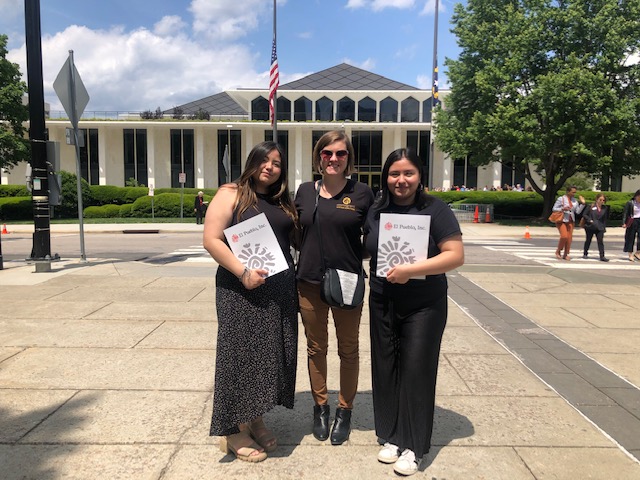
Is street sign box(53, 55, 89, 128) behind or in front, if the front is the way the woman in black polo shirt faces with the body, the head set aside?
behind

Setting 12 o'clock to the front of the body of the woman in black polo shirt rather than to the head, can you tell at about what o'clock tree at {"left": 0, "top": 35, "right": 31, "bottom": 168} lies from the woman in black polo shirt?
The tree is roughly at 5 o'clock from the woman in black polo shirt.

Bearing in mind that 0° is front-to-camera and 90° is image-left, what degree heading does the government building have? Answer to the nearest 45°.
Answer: approximately 0°

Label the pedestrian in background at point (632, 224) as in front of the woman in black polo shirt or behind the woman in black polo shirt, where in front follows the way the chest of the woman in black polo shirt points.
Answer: behind

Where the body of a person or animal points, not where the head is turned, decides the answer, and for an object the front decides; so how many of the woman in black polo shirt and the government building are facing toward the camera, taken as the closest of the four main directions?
2

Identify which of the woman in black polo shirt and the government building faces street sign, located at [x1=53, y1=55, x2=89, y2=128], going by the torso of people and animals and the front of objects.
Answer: the government building

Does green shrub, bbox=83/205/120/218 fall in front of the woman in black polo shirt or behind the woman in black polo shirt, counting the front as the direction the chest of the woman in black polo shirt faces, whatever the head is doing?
behind
